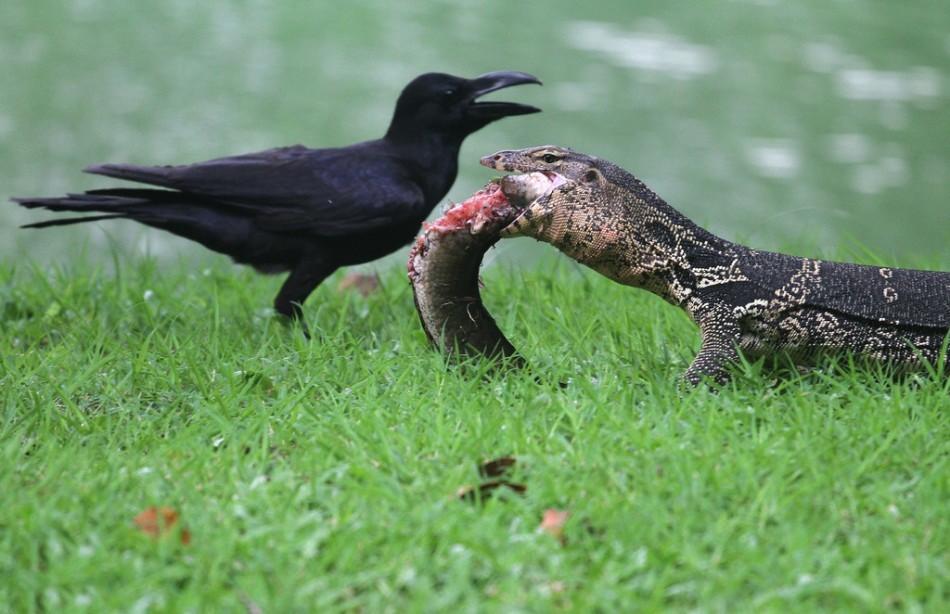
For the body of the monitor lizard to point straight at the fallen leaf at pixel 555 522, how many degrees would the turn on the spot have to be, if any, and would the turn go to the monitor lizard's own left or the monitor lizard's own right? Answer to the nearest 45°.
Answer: approximately 90° to the monitor lizard's own left

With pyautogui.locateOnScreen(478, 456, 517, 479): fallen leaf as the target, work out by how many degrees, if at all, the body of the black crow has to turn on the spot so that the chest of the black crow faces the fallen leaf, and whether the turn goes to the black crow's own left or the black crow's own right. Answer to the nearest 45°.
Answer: approximately 90° to the black crow's own right

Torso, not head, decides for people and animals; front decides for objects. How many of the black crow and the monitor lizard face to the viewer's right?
1

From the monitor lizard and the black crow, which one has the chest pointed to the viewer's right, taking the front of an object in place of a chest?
the black crow

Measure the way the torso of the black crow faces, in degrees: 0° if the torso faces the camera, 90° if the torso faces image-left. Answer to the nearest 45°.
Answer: approximately 270°

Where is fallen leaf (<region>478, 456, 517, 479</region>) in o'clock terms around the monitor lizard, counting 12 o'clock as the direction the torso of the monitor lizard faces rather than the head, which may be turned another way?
The fallen leaf is roughly at 10 o'clock from the monitor lizard.

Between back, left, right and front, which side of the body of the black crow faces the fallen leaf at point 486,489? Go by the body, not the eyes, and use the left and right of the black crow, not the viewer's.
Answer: right

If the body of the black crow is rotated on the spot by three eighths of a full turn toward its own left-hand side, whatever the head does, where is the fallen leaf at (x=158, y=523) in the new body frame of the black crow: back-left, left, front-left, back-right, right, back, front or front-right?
back-left

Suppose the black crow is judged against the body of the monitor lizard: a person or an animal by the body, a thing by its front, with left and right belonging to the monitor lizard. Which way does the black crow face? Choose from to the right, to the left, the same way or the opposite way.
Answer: the opposite way

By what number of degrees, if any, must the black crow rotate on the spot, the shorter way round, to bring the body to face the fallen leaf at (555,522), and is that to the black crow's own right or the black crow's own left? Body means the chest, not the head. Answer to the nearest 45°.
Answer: approximately 90° to the black crow's own right

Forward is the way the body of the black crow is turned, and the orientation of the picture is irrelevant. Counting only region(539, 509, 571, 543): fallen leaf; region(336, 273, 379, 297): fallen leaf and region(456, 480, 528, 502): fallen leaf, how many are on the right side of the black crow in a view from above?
2

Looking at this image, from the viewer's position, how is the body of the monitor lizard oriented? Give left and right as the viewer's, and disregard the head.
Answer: facing to the left of the viewer
